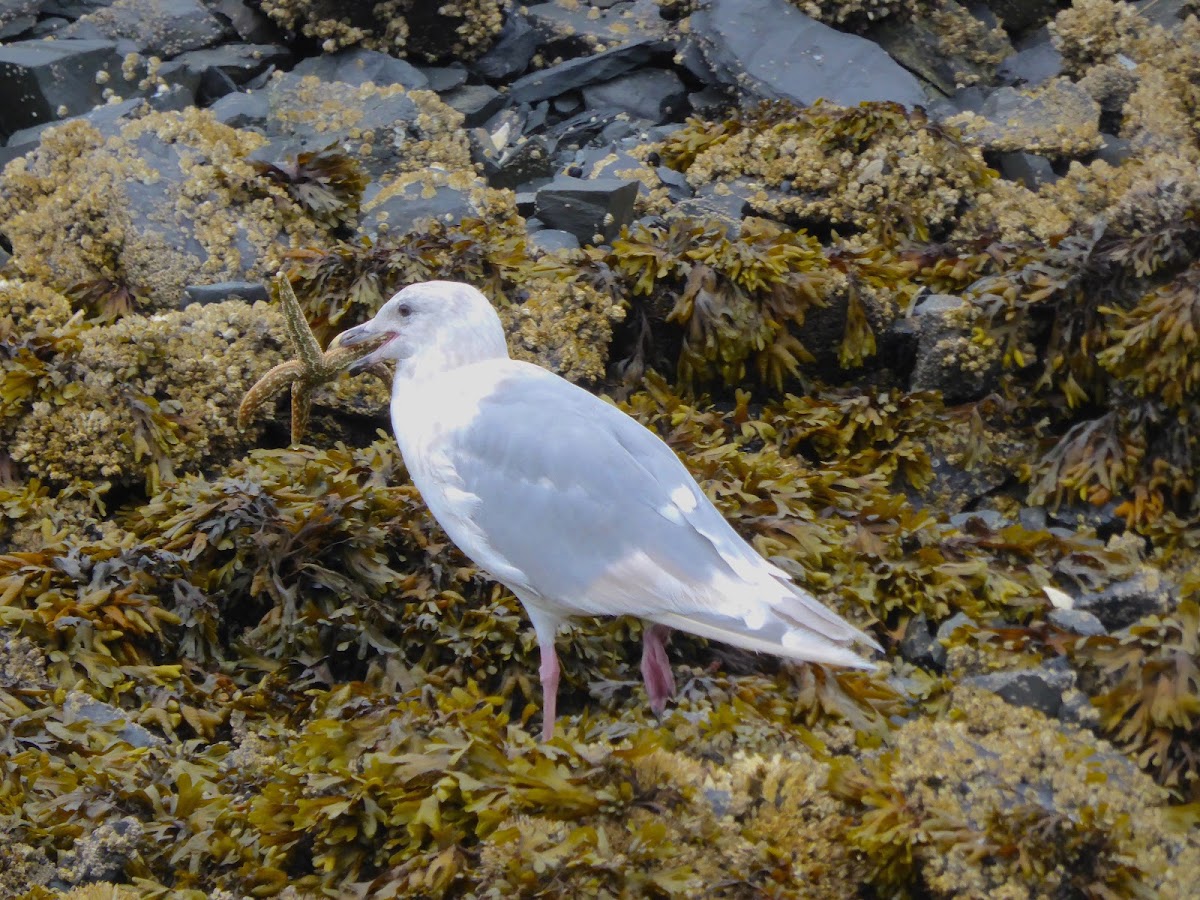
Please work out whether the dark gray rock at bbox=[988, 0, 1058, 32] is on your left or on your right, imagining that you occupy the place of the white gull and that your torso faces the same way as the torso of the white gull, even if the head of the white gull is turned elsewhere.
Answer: on your right

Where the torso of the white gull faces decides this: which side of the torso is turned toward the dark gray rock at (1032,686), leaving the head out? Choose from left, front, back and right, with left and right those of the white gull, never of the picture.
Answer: back

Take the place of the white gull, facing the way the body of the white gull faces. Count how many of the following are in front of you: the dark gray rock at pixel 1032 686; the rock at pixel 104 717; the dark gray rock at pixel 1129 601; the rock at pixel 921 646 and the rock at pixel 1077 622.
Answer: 1

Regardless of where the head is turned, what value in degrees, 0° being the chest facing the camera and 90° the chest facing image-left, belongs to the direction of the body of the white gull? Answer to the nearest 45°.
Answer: approximately 90°

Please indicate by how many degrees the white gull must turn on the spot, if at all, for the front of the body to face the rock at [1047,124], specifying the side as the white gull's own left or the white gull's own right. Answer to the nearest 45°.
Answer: approximately 135° to the white gull's own right

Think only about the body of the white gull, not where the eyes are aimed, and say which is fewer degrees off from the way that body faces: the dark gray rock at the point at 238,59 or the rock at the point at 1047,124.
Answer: the dark gray rock

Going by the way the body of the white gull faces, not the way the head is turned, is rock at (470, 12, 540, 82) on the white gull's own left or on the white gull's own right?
on the white gull's own right

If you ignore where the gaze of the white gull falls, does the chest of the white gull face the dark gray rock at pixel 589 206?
no

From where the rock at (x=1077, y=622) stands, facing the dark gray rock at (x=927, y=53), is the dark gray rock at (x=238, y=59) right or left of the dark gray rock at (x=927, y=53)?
left

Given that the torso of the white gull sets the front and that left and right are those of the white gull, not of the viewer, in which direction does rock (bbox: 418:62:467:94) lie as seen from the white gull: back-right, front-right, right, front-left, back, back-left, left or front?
right

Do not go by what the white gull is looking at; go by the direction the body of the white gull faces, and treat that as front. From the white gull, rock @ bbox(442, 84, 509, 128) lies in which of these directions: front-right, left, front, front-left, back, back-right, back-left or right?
right

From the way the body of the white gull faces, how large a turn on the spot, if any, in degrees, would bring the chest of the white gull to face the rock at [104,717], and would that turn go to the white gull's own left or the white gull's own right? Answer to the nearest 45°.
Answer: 0° — it already faces it

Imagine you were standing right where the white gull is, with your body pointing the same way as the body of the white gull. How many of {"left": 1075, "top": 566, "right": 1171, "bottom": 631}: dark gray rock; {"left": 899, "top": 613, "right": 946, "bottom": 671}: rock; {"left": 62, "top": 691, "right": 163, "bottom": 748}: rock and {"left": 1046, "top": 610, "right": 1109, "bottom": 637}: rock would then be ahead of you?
1

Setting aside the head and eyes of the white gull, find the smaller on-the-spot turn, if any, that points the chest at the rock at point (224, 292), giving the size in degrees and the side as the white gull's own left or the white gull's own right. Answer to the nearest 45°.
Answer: approximately 45° to the white gull's own right

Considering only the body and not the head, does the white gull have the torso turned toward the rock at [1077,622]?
no
